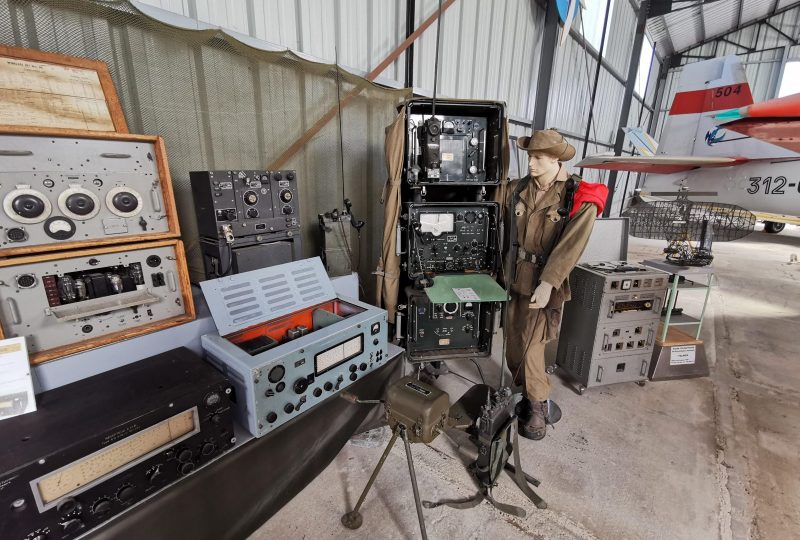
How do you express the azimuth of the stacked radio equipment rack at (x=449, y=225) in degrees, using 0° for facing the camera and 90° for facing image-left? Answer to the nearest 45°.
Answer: approximately 0°

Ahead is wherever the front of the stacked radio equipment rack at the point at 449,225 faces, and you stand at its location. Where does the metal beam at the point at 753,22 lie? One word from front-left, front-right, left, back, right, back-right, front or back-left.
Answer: back-left

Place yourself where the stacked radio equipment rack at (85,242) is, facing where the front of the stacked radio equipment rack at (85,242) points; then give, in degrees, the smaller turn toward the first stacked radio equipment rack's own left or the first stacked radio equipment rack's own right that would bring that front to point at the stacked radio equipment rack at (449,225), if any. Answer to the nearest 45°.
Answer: approximately 45° to the first stacked radio equipment rack's own left

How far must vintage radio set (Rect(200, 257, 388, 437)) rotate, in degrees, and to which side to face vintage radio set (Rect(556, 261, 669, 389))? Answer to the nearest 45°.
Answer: approximately 45° to its left

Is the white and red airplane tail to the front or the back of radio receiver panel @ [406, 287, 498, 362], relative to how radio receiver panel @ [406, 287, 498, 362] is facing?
to the back

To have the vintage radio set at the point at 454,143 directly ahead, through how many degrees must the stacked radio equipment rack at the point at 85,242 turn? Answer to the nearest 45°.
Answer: approximately 45° to its left

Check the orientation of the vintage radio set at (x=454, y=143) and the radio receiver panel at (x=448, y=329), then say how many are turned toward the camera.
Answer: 2

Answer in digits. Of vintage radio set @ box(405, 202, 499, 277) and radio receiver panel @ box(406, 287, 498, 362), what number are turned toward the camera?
2

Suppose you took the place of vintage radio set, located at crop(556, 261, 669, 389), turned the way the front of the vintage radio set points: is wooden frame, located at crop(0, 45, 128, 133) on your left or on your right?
on your right

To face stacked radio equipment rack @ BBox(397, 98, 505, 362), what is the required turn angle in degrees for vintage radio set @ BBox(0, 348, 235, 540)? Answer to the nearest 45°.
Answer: approximately 45° to its left

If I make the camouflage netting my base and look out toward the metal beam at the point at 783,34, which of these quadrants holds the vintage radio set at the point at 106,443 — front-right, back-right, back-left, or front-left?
back-right
